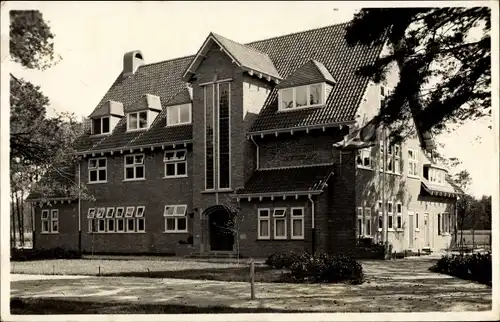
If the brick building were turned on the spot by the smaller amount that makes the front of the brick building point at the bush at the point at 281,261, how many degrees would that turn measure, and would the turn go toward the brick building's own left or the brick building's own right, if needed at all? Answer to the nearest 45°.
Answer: approximately 45° to the brick building's own left

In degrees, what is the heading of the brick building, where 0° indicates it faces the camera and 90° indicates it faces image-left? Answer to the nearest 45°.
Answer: approximately 45°

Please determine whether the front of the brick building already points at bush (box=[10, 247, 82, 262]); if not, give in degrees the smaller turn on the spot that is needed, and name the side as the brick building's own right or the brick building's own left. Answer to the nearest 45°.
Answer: approximately 45° to the brick building's own right

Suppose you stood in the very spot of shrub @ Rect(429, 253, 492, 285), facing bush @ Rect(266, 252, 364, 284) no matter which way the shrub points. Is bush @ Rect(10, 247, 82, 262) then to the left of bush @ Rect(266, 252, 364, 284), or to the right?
right

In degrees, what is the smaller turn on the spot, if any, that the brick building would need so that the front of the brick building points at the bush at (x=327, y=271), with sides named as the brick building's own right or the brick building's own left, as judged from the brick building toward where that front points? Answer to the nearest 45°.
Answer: approximately 45° to the brick building's own left

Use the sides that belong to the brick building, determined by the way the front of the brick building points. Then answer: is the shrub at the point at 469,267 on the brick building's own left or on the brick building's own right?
on the brick building's own left
